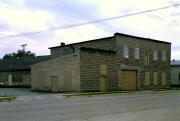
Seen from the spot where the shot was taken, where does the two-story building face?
facing the viewer and to the right of the viewer
